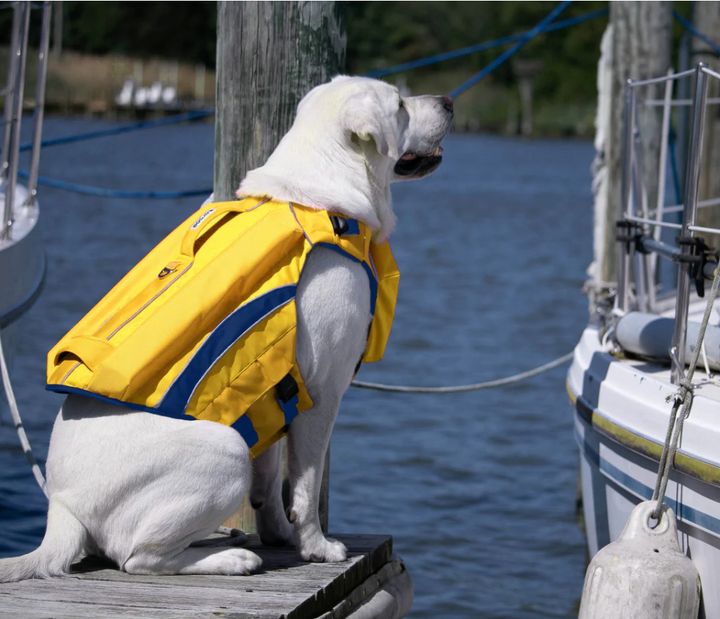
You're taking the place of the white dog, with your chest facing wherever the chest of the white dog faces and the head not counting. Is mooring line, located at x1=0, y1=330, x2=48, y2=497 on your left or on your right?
on your left

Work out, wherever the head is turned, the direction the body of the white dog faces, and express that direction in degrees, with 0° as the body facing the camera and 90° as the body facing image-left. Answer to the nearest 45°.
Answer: approximately 270°
